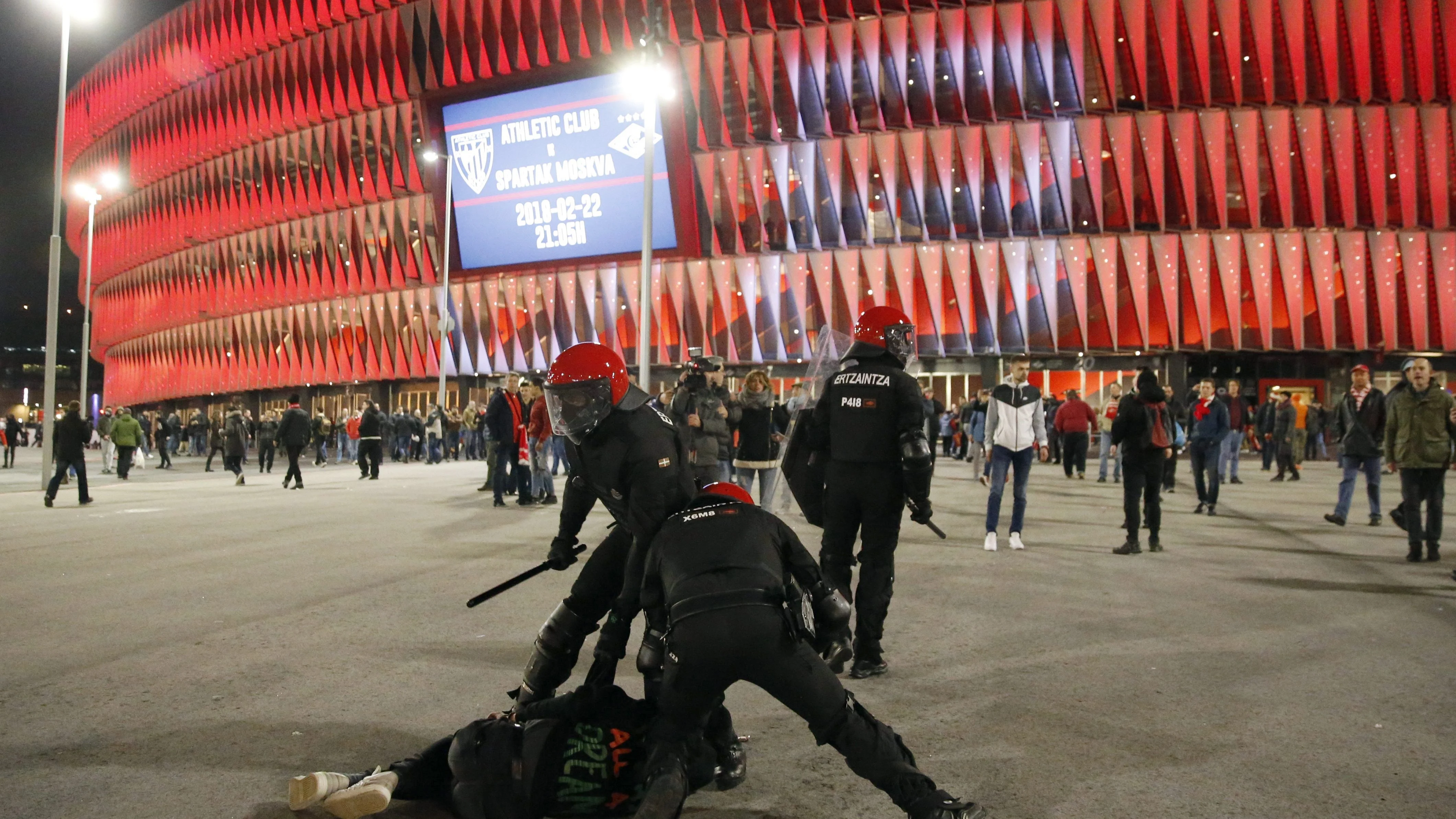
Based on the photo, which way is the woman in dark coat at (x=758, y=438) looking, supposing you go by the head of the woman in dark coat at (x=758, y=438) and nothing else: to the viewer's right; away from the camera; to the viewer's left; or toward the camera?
toward the camera

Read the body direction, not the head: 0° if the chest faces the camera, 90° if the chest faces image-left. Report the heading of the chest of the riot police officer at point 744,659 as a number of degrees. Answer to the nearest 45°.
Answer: approximately 180°

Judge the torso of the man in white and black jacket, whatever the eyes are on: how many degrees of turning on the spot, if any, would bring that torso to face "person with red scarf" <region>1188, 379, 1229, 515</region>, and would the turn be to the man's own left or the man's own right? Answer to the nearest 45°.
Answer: approximately 135° to the man's own left

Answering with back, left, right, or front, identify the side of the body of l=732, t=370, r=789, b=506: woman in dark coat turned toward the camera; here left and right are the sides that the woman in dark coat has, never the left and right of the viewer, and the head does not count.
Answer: front

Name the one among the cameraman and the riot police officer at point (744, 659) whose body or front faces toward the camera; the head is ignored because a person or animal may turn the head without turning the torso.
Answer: the cameraman

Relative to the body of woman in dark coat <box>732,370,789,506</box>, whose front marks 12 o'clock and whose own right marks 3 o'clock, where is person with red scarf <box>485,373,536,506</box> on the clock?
The person with red scarf is roughly at 4 o'clock from the woman in dark coat.

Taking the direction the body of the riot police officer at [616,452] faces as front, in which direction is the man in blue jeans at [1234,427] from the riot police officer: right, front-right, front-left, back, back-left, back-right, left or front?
back

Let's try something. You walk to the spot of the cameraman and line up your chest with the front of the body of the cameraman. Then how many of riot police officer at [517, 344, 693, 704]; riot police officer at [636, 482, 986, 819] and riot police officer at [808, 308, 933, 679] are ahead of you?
3

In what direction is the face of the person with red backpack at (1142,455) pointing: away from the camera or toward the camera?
away from the camera

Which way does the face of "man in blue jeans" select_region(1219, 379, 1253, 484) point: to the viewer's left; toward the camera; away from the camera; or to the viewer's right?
toward the camera

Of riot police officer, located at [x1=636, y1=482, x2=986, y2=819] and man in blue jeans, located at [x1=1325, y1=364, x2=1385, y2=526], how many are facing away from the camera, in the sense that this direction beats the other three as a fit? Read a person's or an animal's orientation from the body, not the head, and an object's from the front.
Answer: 1

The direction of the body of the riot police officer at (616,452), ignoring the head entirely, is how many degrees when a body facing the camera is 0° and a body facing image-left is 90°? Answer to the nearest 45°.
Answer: approximately 45°

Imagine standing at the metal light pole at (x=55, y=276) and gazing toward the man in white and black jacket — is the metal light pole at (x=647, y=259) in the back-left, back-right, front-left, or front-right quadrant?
front-left

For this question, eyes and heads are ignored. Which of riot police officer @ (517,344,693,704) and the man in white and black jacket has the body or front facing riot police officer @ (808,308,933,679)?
the man in white and black jacket

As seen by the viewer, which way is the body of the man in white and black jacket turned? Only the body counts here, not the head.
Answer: toward the camera

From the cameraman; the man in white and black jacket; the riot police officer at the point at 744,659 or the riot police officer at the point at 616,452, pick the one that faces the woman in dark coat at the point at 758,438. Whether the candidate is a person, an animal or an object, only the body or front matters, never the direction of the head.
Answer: the riot police officer at the point at 744,659

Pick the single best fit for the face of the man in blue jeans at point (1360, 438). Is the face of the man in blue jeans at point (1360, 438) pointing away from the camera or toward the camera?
toward the camera
